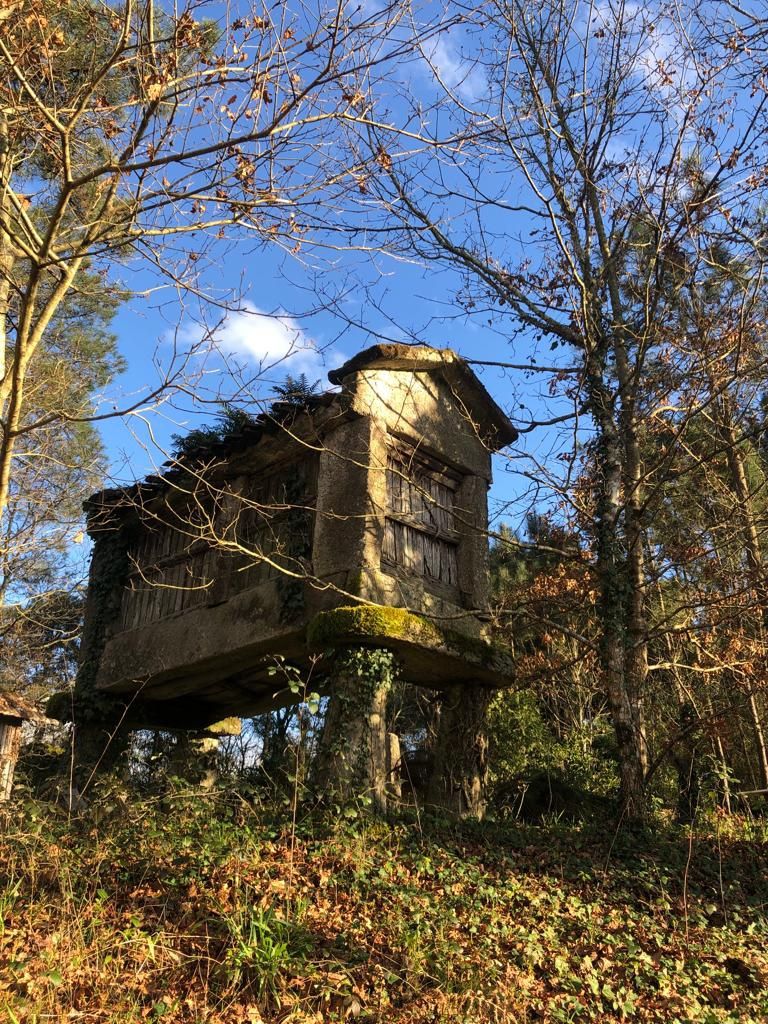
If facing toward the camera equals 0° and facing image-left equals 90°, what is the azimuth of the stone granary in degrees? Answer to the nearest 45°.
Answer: approximately 315°
